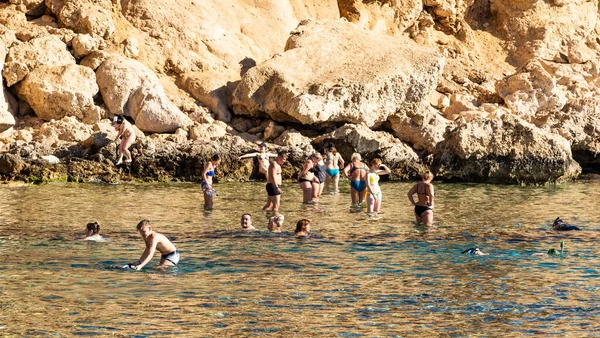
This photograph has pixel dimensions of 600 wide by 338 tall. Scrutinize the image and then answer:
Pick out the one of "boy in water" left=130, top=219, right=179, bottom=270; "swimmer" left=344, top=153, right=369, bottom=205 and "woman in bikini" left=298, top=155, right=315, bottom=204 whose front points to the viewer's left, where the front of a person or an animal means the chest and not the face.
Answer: the boy in water

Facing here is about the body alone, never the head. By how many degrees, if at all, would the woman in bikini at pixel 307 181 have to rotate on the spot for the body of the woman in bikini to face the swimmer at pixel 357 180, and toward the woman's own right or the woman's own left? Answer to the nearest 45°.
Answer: approximately 45° to the woman's own left

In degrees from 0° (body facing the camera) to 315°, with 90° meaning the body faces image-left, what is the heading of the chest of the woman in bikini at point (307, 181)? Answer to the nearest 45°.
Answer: approximately 315°

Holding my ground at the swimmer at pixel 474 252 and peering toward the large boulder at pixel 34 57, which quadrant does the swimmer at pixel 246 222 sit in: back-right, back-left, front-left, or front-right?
front-left

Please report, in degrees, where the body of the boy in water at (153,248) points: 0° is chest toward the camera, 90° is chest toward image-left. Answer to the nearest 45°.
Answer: approximately 90°
